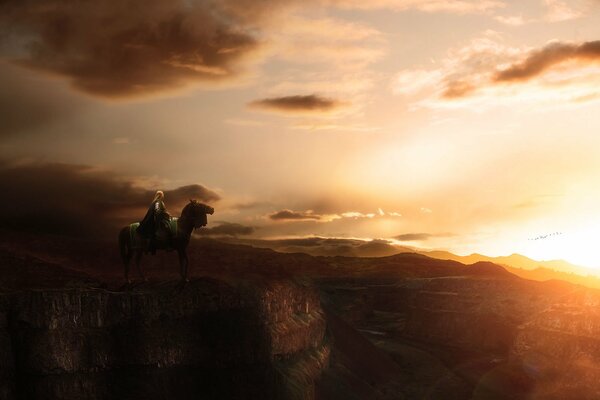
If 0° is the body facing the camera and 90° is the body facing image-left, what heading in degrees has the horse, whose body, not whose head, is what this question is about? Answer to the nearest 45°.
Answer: approximately 270°
